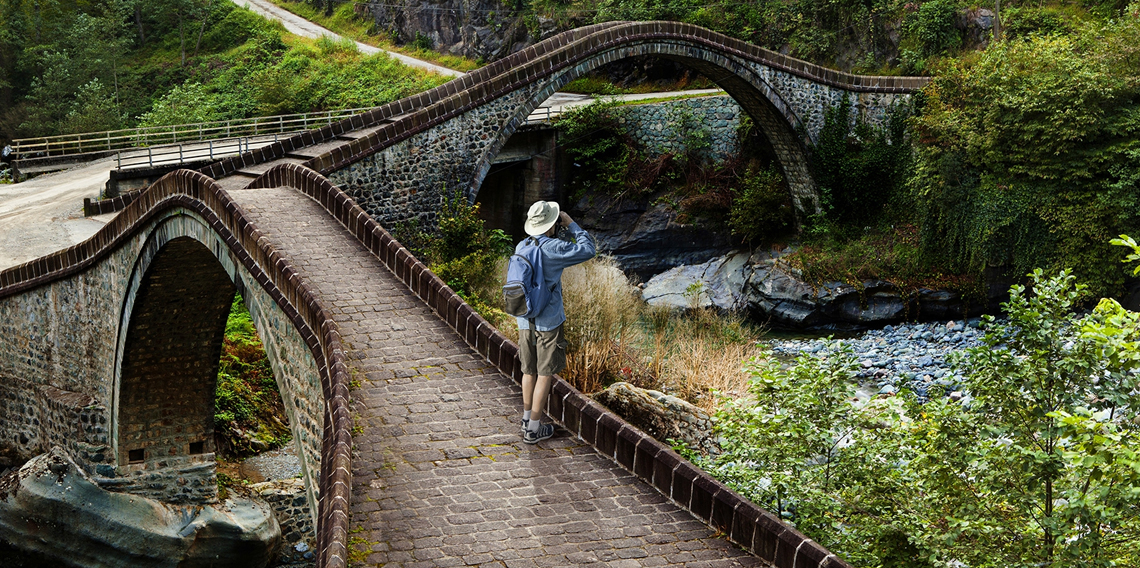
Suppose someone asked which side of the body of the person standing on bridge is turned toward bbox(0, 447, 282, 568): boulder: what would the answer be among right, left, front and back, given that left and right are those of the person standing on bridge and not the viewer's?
left

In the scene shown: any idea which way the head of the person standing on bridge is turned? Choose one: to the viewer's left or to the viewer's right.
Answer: to the viewer's right

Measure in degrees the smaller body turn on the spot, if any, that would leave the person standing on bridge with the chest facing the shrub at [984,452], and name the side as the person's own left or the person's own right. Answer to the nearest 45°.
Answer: approximately 45° to the person's own right

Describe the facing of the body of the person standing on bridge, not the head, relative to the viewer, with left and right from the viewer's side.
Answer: facing away from the viewer and to the right of the viewer

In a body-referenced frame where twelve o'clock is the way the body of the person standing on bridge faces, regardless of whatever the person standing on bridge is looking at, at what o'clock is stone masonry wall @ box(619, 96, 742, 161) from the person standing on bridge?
The stone masonry wall is roughly at 11 o'clock from the person standing on bridge.

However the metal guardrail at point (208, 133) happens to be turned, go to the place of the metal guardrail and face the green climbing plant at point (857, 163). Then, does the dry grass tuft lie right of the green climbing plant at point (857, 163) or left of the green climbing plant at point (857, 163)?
right

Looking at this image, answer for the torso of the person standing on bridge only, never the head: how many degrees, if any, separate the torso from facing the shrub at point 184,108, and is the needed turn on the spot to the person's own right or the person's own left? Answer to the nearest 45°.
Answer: approximately 90° to the person's own left

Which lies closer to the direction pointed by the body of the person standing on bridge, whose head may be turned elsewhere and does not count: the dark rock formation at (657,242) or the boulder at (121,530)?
the dark rock formation

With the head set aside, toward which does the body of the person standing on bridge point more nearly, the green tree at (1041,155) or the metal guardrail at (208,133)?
the green tree
